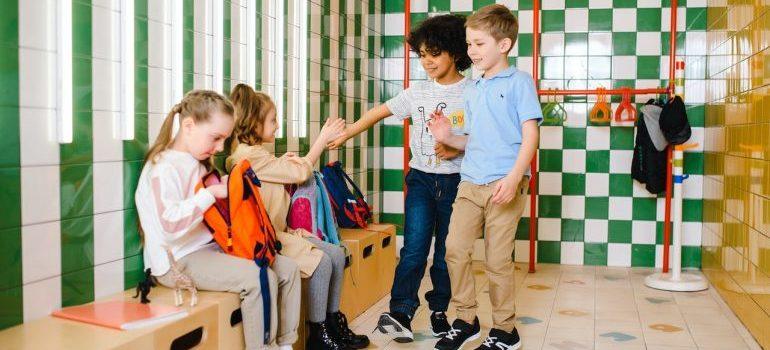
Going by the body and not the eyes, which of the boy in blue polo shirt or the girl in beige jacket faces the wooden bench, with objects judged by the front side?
the boy in blue polo shirt

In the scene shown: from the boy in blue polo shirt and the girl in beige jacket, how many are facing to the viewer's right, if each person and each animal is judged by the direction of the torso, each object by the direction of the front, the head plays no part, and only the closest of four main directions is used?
1

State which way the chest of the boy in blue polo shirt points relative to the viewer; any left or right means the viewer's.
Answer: facing the viewer and to the left of the viewer

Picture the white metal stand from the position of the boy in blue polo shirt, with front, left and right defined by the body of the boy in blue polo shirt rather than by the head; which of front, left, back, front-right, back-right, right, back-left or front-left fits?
back

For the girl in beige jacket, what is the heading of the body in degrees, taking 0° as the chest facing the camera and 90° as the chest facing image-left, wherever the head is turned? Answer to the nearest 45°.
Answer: approximately 270°

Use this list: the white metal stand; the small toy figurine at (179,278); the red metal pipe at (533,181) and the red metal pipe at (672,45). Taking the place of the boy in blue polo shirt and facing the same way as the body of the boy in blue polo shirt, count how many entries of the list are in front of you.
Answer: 1

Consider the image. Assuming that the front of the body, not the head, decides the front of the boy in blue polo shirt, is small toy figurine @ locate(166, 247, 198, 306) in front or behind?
in front

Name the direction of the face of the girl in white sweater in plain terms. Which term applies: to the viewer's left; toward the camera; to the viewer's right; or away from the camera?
to the viewer's right

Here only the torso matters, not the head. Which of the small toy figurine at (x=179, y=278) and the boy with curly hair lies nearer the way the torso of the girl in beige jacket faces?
the boy with curly hair

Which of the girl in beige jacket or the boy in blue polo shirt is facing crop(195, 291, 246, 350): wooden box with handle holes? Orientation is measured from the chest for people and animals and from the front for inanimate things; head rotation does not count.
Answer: the boy in blue polo shirt

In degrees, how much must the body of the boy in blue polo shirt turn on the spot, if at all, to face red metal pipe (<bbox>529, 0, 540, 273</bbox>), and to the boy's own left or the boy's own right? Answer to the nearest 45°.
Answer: approximately 135° to the boy's own right

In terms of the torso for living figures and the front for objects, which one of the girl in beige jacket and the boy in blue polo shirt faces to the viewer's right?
the girl in beige jacket
